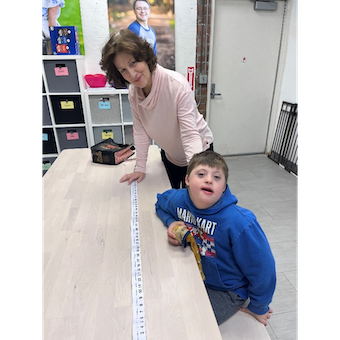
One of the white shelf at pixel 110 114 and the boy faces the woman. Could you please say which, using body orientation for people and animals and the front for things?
the white shelf

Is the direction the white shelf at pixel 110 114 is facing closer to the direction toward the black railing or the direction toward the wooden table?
the wooden table

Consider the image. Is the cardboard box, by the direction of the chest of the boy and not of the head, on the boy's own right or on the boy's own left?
on the boy's own right

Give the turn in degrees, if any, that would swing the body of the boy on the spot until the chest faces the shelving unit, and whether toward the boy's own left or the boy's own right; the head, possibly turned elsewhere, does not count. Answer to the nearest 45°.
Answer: approximately 90° to the boy's own right

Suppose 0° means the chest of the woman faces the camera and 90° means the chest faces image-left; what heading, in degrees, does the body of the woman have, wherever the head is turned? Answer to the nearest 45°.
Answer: approximately 45°

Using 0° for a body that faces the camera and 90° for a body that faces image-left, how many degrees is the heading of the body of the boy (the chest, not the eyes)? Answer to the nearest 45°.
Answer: approximately 45°

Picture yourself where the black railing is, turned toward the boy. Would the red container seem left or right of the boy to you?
right

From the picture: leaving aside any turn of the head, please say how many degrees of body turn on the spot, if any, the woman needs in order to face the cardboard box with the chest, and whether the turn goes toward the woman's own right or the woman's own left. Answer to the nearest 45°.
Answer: approximately 90° to the woman's own right

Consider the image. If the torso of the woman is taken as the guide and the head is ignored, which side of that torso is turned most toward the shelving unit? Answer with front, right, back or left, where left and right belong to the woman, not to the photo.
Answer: right
